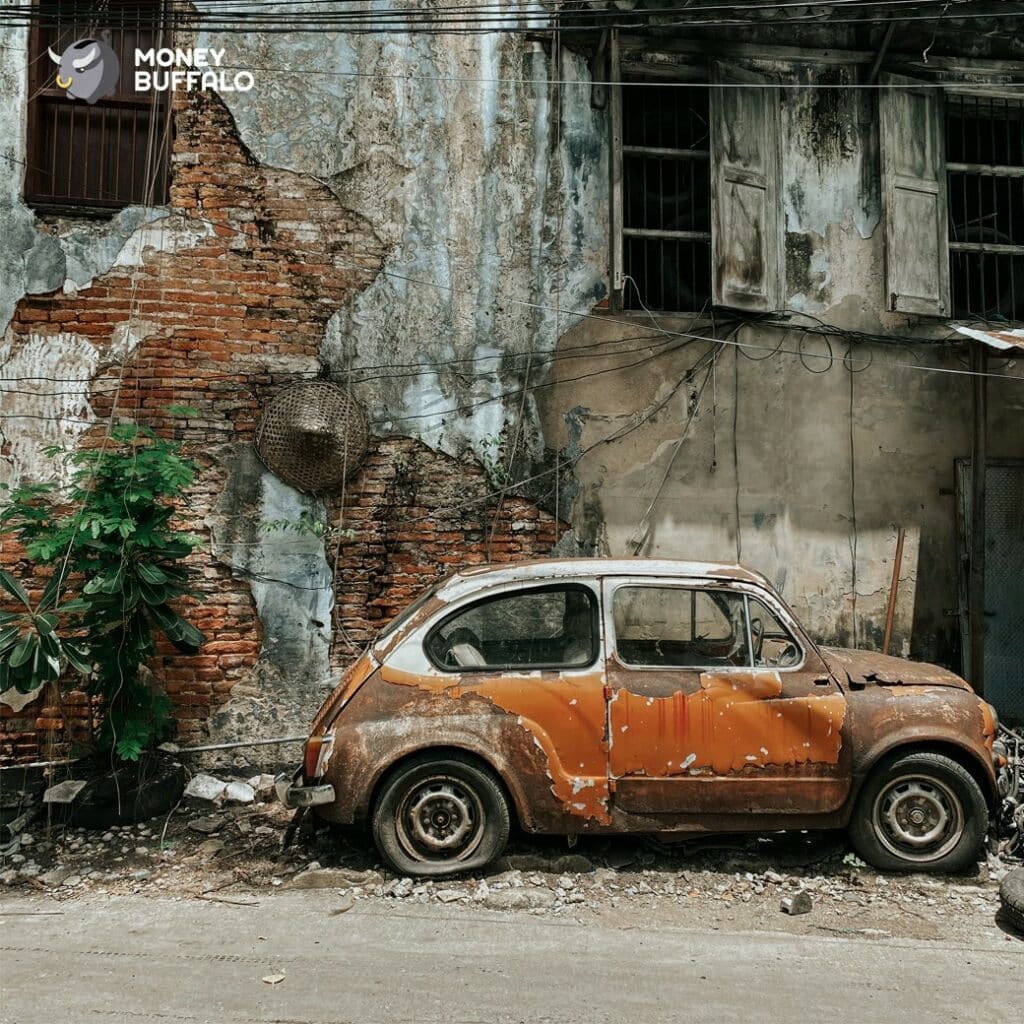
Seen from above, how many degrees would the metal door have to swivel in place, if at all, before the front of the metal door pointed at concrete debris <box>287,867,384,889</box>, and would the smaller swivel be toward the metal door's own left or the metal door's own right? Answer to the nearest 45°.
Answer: approximately 45° to the metal door's own right

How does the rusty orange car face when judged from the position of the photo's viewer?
facing to the right of the viewer

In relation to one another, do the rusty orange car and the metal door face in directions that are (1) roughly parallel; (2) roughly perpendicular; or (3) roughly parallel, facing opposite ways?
roughly perpendicular

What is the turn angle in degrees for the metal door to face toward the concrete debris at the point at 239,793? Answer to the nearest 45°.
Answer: approximately 45° to its right

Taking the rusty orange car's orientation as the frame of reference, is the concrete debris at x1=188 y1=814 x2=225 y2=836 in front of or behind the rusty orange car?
behind

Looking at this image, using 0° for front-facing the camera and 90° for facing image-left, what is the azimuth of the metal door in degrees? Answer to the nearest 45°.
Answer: approximately 0°

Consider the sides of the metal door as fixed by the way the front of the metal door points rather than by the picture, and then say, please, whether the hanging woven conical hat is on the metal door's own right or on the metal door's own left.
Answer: on the metal door's own right

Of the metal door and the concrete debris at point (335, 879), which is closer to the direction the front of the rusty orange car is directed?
the metal door

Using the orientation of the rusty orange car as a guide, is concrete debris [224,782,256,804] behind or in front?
behind

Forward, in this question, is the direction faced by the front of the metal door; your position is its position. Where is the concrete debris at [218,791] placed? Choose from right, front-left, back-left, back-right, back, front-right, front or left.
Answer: front-right

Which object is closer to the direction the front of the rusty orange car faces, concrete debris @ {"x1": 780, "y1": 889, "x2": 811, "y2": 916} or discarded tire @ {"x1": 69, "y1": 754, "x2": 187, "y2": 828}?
the concrete debris

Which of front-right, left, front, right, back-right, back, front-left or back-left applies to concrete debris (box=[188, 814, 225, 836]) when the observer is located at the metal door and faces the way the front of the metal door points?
front-right

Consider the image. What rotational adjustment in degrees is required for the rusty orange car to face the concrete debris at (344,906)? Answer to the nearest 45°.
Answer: approximately 180°
